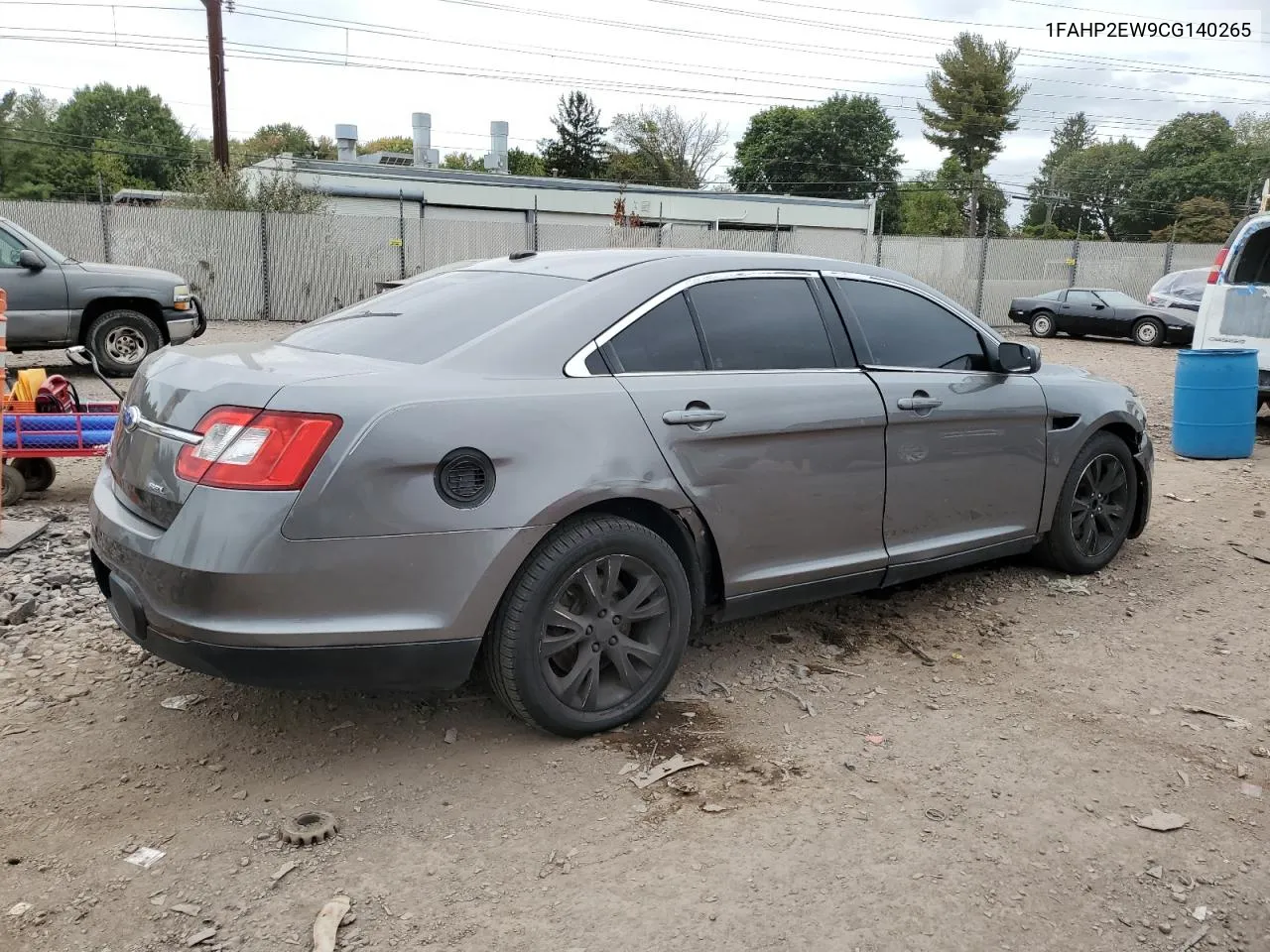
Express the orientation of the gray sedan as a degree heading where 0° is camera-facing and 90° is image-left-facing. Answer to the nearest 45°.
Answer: approximately 225°

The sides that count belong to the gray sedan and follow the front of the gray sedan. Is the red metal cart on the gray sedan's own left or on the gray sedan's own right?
on the gray sedan's own left

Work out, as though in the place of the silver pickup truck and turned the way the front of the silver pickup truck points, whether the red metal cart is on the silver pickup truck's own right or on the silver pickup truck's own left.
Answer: on the silver pickup truck's own right

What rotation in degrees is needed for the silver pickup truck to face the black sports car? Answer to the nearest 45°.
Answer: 0° — it already faces it

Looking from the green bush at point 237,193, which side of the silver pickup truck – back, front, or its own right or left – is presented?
left

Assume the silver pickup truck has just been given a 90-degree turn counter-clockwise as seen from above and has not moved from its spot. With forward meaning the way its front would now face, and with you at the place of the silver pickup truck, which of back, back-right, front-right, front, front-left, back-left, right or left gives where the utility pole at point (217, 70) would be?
front

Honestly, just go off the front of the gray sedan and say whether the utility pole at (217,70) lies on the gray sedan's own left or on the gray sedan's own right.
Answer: on the gray sedan's own left

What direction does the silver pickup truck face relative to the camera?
to the viewer's right

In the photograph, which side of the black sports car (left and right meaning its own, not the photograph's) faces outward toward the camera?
right

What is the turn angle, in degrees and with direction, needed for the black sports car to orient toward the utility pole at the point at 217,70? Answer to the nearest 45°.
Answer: approximately 180°

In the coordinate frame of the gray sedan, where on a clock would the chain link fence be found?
The chain link fence is roughly at 10 o'clock from the gray sedan.

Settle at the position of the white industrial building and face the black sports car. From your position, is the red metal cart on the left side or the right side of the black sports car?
right
